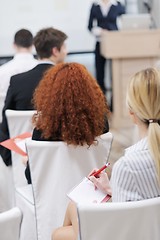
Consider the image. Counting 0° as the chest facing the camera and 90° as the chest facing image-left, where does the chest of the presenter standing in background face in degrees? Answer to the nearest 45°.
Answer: approximately 0°

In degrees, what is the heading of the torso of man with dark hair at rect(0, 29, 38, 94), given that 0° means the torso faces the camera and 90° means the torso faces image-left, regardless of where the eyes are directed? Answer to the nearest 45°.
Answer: approximately 180°

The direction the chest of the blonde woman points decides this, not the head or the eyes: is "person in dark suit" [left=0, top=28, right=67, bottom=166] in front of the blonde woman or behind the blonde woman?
in front

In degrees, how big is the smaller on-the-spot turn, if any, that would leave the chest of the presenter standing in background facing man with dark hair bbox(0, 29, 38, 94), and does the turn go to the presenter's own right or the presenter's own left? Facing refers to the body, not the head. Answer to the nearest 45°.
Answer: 0° — they already face them

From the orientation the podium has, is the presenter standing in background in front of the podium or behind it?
behind

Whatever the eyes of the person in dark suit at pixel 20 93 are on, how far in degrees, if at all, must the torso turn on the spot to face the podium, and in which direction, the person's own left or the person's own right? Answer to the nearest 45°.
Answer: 0° — they already face it

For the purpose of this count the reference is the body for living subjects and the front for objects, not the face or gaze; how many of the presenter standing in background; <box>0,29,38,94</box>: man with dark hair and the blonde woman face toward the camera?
1

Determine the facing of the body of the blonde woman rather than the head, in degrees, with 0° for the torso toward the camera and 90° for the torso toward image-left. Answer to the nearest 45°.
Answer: approximately 135°

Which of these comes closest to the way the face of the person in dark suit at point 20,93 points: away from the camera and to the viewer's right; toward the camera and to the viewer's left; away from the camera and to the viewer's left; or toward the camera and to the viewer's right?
away from the camera and to the viewer's right

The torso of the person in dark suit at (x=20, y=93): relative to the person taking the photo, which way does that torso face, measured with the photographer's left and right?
facing away from the viewer and to the right of the viewer

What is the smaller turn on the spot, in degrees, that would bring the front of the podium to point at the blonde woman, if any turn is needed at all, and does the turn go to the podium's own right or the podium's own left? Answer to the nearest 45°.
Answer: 0° — it already faces them

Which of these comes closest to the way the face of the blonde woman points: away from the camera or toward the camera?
away from the camera

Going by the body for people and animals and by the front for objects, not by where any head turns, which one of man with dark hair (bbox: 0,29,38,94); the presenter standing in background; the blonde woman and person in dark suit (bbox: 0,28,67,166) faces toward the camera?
the presenter standing in background

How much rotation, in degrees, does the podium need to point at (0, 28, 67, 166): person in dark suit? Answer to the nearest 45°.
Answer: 0° — it already faces them
